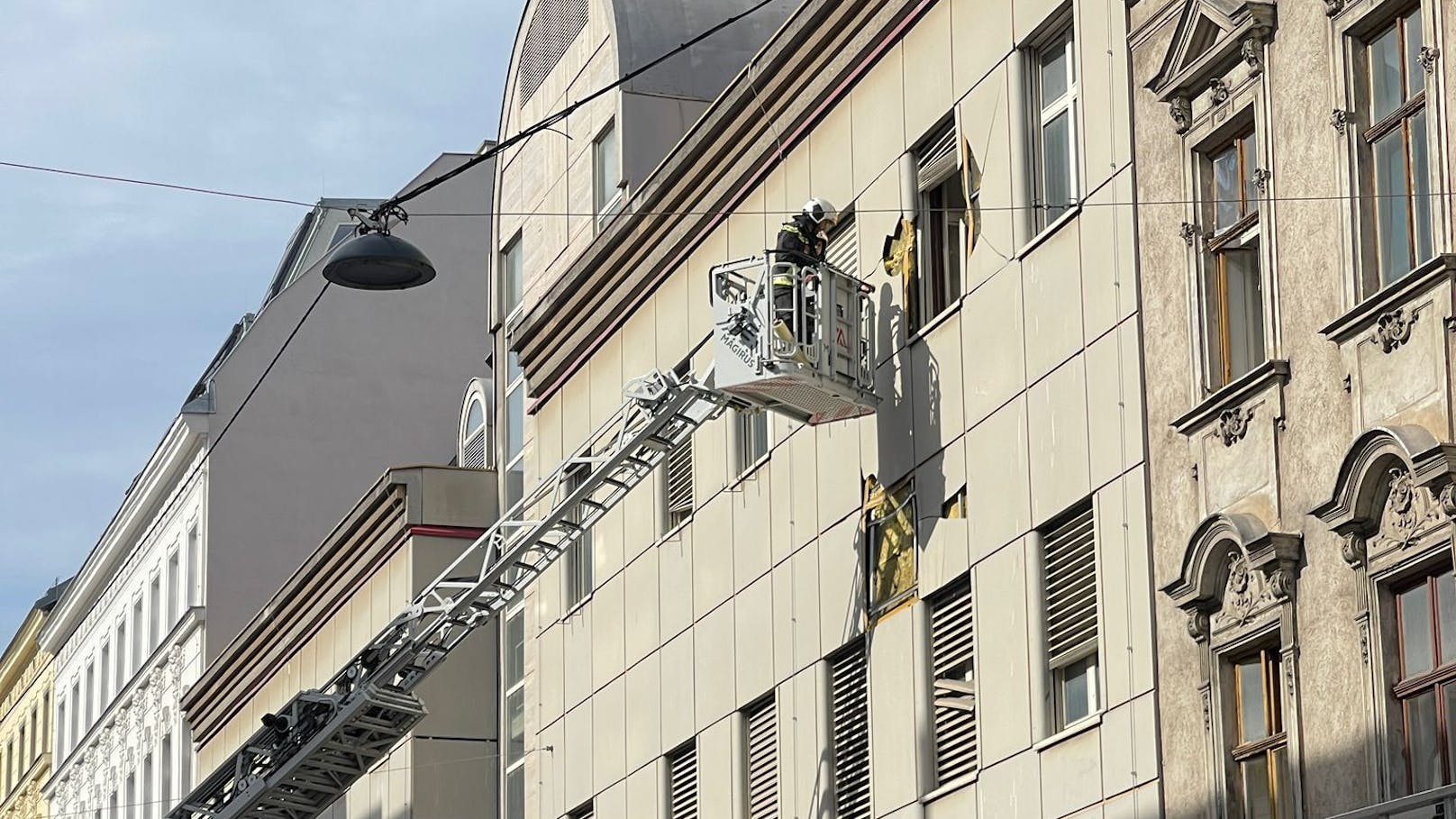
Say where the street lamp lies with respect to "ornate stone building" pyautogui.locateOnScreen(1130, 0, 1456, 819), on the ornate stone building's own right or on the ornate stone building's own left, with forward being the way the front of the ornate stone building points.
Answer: on the ornate stone building's own right

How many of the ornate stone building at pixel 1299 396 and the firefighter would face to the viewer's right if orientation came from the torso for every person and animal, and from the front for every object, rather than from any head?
1

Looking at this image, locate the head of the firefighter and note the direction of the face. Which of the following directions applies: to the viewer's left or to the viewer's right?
to the viewer's right

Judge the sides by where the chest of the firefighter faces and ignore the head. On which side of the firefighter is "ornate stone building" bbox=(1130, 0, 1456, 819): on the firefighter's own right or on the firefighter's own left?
on the firefighter's own right

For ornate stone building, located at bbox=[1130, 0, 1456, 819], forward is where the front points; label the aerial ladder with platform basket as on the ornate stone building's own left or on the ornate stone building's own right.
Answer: on the ornate stone building's own right

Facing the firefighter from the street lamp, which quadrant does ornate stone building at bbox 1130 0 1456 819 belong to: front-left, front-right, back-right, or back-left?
front-right

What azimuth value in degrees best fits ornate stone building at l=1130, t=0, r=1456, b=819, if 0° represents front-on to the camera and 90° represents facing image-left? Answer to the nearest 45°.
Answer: approximately 45°

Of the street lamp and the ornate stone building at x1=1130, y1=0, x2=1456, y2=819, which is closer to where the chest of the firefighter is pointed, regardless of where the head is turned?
the ornate stone building

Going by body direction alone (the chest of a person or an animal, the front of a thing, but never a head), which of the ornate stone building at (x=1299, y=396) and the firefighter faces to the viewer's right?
the firefighter

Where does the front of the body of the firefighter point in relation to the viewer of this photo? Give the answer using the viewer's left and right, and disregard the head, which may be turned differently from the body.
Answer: facing to the right of the viewer

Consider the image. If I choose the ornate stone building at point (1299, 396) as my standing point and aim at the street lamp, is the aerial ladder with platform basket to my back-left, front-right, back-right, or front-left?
front-right

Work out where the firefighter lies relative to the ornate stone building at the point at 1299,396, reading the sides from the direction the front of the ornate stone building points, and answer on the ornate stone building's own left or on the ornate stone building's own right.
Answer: on the ornate stone building's own right

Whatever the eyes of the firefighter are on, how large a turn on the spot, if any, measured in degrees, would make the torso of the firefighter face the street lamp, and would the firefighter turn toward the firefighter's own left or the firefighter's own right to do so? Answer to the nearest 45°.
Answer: approximately 180°
